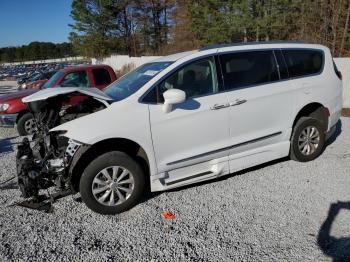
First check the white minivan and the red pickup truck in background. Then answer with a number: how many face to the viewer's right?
0

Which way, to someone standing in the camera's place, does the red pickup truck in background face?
facing the viewer and to the left of the viewer

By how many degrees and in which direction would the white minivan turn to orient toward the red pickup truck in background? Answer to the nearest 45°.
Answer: approximately 90° to its right

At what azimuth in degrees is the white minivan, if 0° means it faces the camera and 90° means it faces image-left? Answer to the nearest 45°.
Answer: approximately 45°

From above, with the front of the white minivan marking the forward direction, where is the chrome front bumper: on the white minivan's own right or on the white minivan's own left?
on the white minivan's own right
